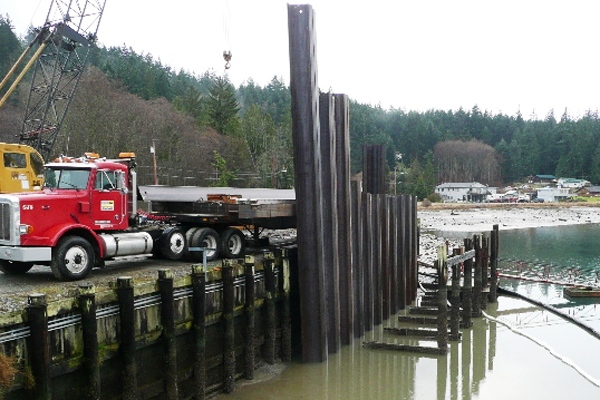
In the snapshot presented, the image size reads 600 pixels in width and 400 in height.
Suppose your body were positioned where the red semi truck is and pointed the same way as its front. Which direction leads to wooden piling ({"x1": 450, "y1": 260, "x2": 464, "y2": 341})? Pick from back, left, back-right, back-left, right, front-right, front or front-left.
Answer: back-left

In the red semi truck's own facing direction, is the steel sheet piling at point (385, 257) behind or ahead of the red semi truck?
behind

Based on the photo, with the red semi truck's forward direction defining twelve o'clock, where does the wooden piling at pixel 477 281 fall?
The wooden piling is roughly at 7 o'clock from the red semi truck.

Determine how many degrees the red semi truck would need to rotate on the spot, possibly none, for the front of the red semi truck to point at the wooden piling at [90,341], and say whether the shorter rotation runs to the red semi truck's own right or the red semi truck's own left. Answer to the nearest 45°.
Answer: approximately 45° to the red semi truck's own left

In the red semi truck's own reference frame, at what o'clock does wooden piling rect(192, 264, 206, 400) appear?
The wooden piling is roughly at 9 o'clock from the red semi truck.

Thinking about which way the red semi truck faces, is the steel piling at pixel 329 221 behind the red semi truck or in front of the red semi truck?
behind

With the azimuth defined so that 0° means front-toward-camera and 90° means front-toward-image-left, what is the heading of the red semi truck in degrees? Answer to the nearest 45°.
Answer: approximately 45°

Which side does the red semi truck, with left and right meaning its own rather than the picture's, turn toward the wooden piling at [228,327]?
left

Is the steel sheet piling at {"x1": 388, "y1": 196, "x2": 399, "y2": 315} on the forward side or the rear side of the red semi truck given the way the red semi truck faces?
on the rear side

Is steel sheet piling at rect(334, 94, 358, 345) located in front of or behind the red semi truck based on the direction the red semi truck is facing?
behind
